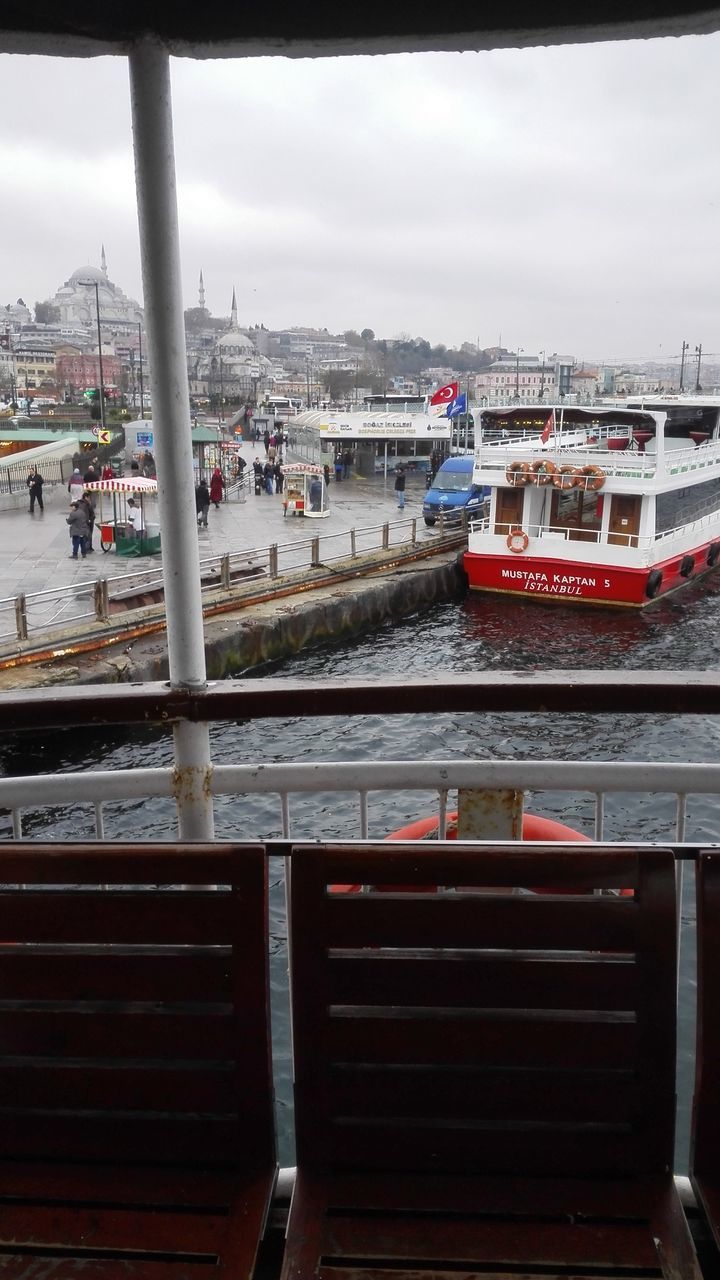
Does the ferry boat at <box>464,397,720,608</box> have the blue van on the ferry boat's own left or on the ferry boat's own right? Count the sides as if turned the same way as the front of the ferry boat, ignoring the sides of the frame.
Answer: on the ferry boat's own left

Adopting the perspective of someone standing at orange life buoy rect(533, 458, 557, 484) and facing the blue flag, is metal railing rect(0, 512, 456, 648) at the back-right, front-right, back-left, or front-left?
back-left

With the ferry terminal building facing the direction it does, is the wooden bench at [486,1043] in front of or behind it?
in front

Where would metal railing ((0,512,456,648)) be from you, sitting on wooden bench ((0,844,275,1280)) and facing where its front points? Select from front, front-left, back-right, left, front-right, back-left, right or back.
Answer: back

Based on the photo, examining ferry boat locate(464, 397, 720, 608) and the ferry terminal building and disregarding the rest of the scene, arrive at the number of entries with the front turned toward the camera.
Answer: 1

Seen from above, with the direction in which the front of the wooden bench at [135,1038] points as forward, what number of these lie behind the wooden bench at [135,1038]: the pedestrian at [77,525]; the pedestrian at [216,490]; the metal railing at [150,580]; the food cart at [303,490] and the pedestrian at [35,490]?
5

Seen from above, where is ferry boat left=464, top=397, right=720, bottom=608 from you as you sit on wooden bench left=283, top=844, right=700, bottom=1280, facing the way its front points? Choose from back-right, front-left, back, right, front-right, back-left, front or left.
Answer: back

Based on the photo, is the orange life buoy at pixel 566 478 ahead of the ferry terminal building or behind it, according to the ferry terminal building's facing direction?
ahead

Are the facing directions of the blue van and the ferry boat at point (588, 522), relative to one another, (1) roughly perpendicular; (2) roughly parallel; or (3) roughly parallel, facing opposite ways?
roughly parallel, facing opposite ways

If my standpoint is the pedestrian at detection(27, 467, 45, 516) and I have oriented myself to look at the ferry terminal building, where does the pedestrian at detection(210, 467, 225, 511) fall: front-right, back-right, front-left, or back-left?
front-right

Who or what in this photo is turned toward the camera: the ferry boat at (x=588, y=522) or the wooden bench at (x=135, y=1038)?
the wooden bench

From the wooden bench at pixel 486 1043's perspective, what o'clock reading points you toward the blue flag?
The blue flag is roughly at 6 o'clock from the wooden bench.

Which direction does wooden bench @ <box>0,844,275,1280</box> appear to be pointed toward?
toward the camera
